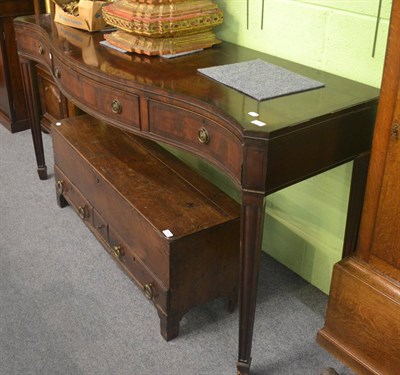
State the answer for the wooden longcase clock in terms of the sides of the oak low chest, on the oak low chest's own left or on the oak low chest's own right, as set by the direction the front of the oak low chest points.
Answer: on the oak low chest's own left

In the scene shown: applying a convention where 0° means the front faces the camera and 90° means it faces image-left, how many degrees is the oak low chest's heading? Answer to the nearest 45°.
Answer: approximately 45°
